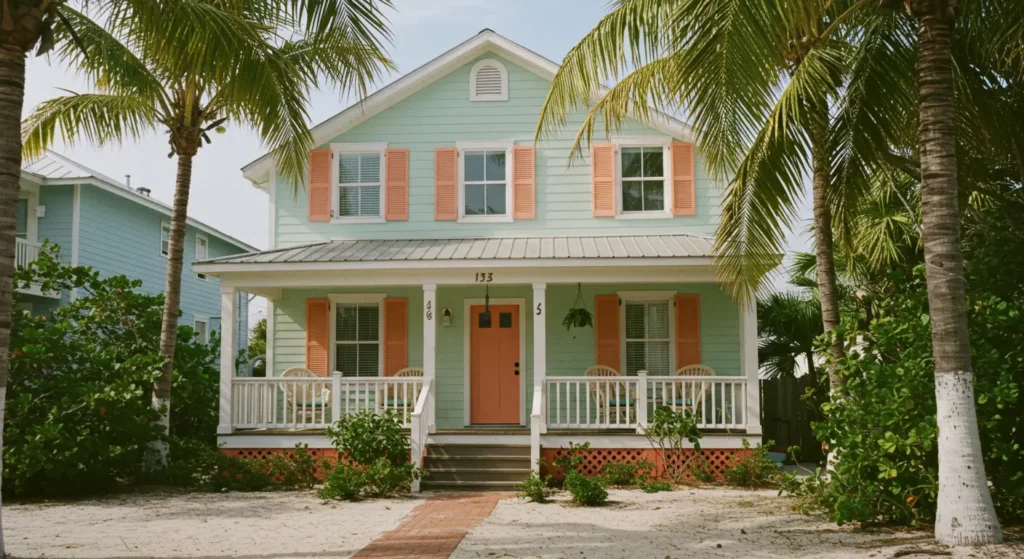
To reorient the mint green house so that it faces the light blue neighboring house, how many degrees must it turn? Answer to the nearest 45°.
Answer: approximately 135° to its right

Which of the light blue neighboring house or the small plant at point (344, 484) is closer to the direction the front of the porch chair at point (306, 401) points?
the small plant

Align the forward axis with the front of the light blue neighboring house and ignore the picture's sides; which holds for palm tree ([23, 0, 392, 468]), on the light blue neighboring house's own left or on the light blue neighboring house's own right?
on the light blue neighboring house's own left

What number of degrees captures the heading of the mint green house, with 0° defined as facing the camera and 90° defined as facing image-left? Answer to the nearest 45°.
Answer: approximately 0°

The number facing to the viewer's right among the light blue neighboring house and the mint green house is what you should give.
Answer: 0

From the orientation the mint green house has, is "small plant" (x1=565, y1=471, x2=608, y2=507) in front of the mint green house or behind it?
in front

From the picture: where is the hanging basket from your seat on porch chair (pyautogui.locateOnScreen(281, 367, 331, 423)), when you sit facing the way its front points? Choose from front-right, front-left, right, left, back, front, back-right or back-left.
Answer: front-left

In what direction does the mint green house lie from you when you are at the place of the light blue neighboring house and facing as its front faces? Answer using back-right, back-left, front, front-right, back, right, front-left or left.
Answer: left

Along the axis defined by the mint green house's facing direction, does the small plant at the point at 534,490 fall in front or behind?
in front

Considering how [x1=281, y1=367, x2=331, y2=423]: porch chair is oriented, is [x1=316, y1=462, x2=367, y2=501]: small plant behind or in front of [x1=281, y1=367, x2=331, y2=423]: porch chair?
in front
